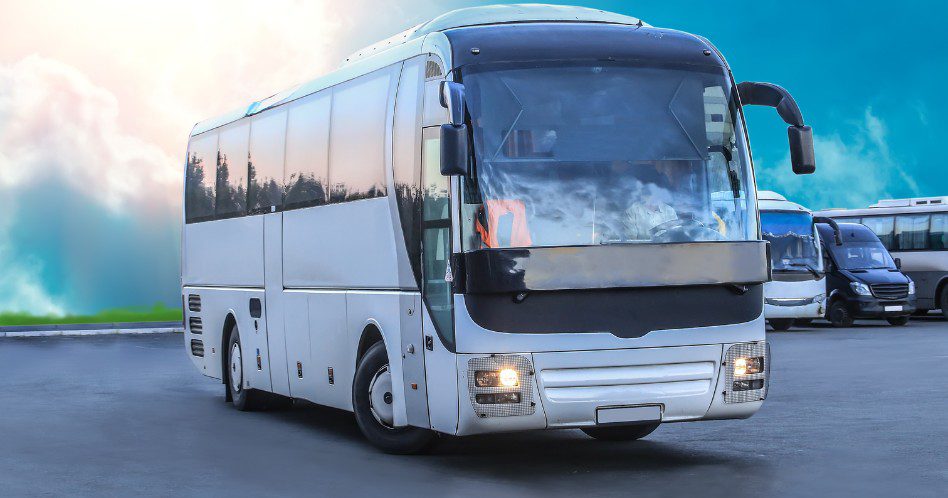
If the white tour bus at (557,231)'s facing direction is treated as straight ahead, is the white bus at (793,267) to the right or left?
on its left

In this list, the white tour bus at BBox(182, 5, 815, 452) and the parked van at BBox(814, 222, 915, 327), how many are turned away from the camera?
0

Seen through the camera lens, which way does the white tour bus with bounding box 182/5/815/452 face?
facing the viewer and to the right of the viewer

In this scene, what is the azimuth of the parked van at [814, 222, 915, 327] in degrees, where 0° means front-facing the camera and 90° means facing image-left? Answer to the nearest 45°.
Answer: approximately 315°

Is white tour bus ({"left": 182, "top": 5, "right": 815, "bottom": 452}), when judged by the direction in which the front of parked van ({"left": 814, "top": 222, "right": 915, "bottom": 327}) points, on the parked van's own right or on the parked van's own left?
on the parked van's own right

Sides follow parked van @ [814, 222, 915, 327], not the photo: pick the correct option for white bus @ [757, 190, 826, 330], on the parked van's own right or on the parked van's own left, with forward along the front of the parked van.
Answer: on the parked van's own right

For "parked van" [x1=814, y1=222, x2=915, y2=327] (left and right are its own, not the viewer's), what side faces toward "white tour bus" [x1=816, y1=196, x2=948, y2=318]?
left
